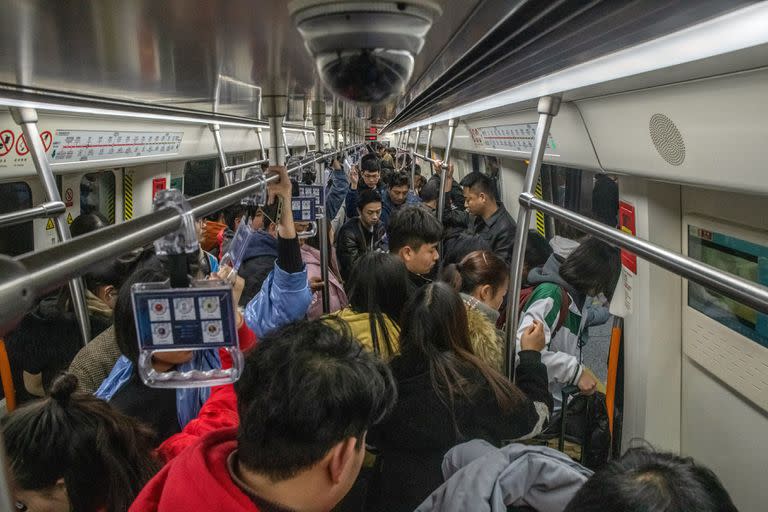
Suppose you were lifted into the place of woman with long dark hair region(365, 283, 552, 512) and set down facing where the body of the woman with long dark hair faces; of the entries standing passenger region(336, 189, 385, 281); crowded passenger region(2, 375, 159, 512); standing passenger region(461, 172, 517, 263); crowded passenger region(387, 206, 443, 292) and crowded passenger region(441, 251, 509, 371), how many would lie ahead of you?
4

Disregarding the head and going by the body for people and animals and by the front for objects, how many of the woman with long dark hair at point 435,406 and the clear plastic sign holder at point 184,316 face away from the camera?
1

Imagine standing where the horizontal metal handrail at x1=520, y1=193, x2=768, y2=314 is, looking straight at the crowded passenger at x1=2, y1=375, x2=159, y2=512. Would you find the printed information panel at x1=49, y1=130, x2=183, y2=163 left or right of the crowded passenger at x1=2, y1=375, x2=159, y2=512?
right

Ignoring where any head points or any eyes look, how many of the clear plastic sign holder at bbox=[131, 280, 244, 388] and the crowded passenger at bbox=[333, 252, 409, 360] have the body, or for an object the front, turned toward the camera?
1

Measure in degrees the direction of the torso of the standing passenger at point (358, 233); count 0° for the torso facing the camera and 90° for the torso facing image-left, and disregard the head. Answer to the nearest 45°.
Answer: approximately 315°

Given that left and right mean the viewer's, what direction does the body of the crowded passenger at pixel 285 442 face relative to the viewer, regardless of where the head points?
facing away from the viewer and to the right of the viewer

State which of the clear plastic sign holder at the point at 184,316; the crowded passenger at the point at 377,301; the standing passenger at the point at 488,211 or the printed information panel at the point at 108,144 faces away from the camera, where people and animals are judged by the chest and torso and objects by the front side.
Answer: the crowded passenger

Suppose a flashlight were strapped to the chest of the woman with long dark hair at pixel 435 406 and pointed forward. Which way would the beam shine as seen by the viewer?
away from the camera

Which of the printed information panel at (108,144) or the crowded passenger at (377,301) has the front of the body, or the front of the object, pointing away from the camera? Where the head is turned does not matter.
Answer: the crowded passenger

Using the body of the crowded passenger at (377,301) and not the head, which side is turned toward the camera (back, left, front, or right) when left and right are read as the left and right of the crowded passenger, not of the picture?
back

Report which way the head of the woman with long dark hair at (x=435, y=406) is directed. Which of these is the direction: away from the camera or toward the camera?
away from the camera

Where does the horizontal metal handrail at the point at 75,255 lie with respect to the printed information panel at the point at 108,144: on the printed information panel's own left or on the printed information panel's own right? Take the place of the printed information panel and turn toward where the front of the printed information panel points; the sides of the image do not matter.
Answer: on the printed information panel's own right

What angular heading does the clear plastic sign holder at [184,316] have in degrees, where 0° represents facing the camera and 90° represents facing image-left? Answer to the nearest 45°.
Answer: approximately 0°

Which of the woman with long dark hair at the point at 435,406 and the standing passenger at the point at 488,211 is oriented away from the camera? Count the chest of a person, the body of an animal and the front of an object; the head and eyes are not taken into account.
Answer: the woman with long dark hair
